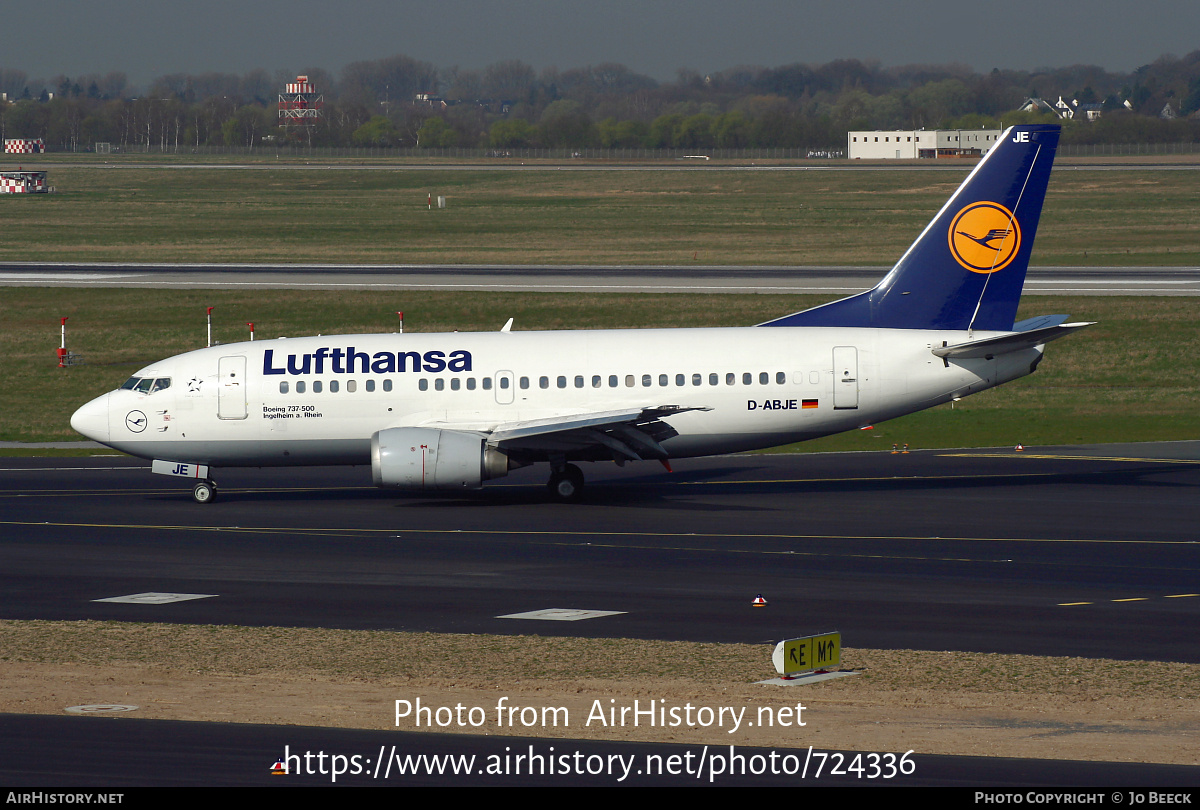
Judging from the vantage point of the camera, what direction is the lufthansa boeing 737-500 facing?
facing to the left of the viewer
